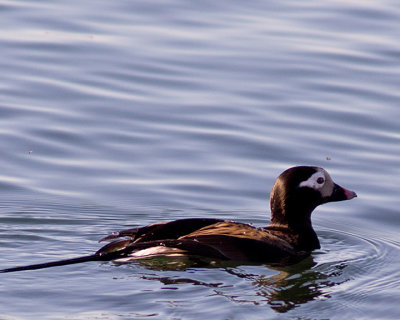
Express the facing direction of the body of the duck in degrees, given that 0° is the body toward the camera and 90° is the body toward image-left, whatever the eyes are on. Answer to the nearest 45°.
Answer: approximately 270°
